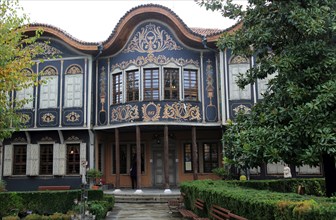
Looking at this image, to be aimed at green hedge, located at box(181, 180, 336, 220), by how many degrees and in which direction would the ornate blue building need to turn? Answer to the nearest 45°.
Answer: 0° — it already faces it

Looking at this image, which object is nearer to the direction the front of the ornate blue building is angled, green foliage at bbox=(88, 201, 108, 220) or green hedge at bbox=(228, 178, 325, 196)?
the green foliage

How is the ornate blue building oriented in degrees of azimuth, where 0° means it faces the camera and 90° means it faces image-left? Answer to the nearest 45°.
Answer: approximately 0°

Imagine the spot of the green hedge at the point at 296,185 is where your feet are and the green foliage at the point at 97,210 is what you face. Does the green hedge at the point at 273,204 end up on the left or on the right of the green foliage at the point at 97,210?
left

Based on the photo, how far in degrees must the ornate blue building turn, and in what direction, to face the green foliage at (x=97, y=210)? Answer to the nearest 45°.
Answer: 0° — it already faces it

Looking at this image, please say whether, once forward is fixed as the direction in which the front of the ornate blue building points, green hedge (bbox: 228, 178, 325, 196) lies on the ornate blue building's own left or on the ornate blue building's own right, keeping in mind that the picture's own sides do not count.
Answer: on the ornate blue building's own left
